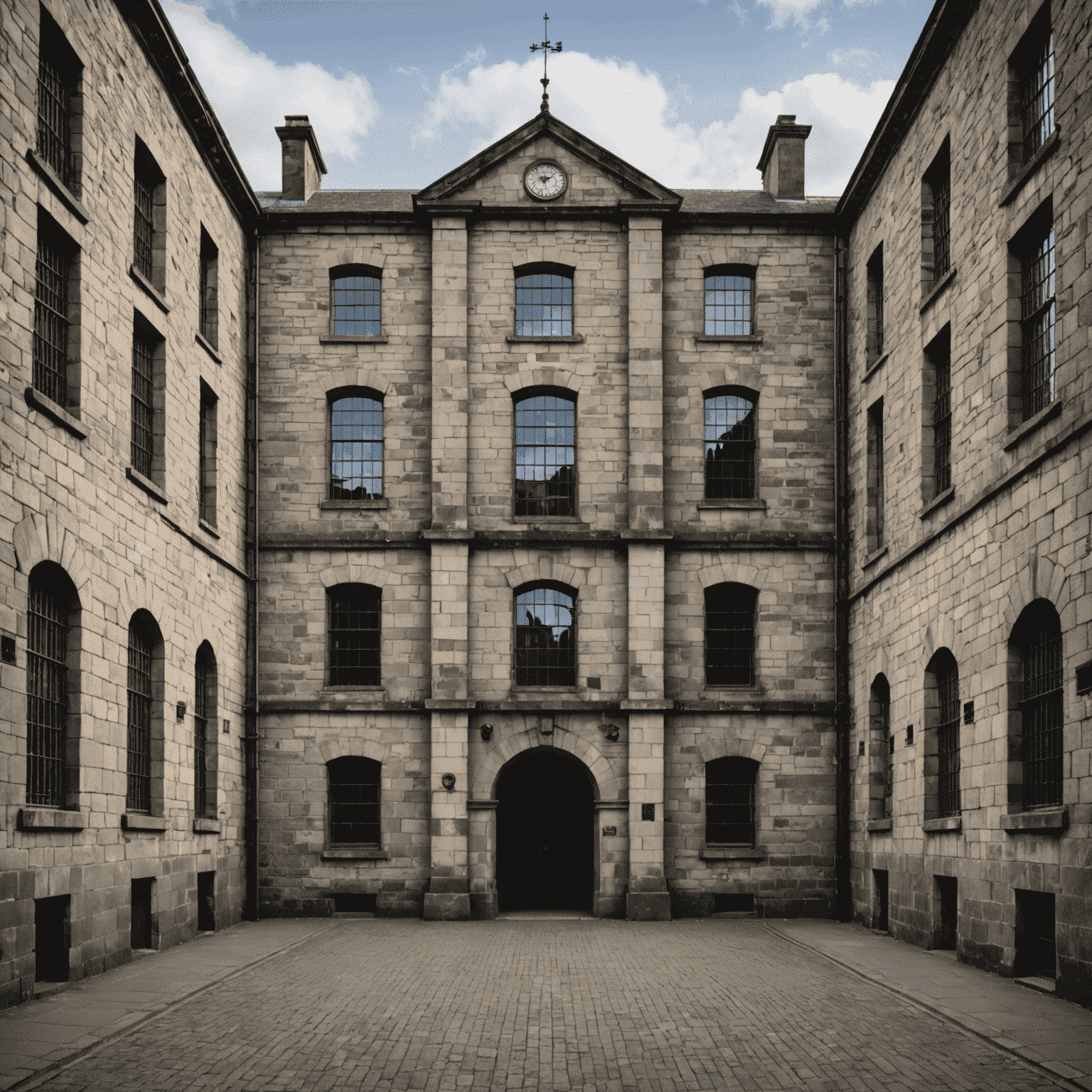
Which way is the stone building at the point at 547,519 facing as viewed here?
toward the camera
